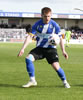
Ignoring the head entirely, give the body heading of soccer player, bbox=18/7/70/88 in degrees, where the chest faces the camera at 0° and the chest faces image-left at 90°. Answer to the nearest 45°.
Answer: approximately 0°
